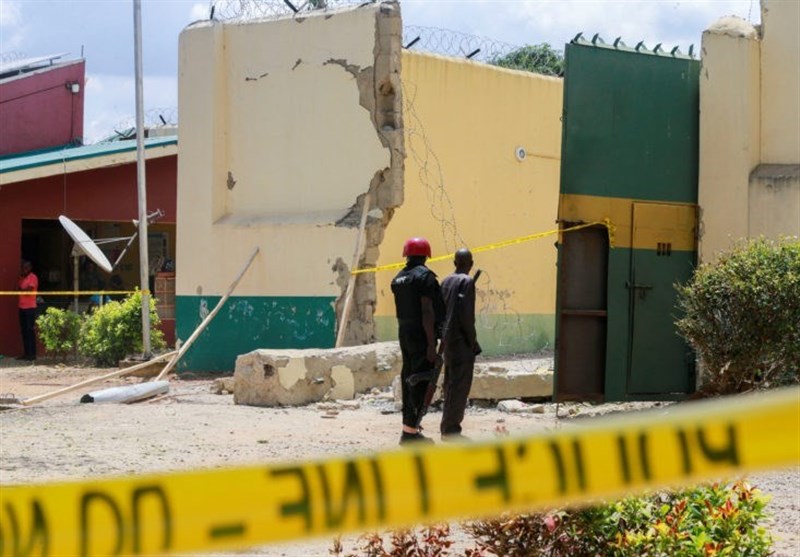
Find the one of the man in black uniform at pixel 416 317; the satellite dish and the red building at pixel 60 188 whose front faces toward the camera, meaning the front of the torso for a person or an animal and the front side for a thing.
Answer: the red building

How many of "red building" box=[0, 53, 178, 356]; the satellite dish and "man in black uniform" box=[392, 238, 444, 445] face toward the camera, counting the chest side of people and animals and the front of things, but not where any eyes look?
1

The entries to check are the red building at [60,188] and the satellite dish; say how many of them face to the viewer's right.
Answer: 1

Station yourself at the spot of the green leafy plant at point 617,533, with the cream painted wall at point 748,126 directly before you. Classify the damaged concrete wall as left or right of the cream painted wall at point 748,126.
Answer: left

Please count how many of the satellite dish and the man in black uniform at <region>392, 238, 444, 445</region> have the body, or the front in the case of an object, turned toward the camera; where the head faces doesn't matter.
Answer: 0

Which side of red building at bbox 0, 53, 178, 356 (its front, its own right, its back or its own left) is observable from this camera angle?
front

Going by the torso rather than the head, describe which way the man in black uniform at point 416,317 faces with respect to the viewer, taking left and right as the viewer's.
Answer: facing away from the viewer and to the right of the viewer
